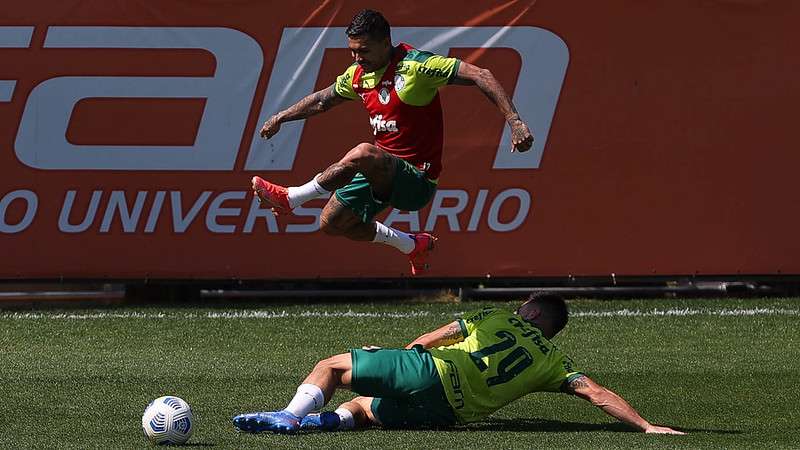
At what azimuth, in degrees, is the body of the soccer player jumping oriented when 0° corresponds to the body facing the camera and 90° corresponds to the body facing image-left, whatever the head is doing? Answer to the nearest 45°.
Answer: approximately 45°

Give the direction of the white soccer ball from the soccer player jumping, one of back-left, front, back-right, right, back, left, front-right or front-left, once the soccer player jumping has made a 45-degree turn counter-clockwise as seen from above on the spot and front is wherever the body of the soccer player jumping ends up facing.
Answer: front-right

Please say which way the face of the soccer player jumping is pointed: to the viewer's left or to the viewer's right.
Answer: to the viewer's left
